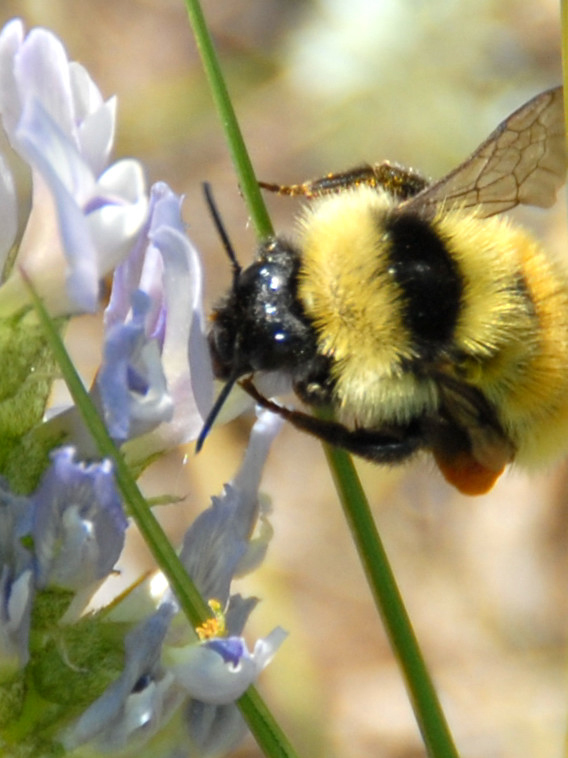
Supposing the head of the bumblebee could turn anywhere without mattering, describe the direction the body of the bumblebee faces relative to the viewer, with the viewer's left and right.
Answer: facing to the left of the viewer
